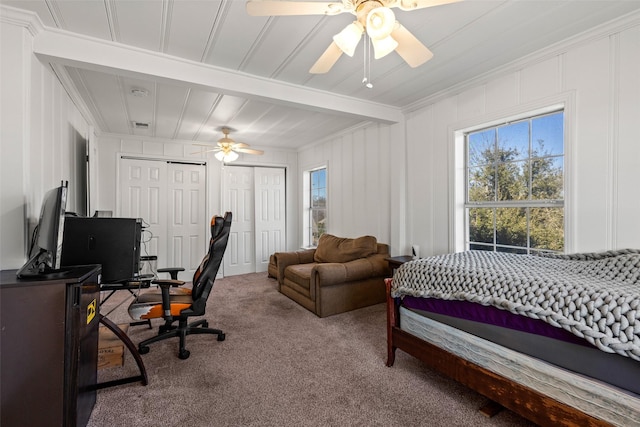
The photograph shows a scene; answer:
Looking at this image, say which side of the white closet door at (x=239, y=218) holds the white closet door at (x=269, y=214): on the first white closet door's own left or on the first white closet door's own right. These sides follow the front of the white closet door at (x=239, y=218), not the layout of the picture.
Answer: on the first white closet door's own left

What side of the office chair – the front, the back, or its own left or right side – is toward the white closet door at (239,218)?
right

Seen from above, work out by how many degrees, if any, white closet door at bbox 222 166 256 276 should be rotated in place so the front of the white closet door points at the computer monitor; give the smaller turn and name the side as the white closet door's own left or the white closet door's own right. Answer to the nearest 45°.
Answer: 0° — it already faces it

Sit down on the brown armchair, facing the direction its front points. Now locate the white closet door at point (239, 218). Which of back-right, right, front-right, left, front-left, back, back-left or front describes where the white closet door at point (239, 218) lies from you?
right

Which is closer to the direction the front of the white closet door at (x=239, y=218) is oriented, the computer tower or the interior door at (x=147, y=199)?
the computer tower

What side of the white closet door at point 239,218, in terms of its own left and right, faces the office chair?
front

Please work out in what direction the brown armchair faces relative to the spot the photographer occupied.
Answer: facing the viewer and to the left of the viewer

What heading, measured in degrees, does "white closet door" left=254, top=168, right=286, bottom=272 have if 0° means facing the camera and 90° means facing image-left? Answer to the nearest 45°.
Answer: approximately 0°

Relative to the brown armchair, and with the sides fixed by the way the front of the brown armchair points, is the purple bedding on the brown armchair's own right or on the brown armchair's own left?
on the brown armchair's own left

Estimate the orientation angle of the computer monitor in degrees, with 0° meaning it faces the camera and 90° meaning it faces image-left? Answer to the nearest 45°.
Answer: approximately 270°

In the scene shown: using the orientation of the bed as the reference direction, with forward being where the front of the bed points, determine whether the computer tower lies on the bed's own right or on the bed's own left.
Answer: on the bed's own left

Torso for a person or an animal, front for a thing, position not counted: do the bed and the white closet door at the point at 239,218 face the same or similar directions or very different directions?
very different directions

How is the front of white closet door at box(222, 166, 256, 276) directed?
toward the camera
